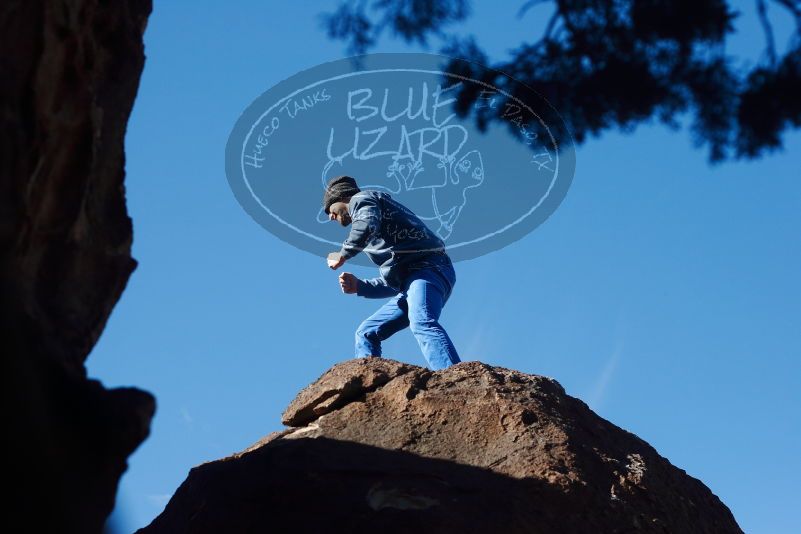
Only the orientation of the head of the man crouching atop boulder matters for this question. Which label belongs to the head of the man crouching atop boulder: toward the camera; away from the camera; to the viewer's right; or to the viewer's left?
to the viewer's left

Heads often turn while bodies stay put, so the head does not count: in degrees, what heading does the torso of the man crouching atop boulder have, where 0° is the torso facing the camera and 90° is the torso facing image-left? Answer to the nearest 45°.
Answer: approximately 90°

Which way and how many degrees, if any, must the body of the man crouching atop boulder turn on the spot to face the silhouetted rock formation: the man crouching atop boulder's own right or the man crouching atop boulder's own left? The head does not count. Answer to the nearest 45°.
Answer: approximately 45° to the man crouching atop boulder's own left
